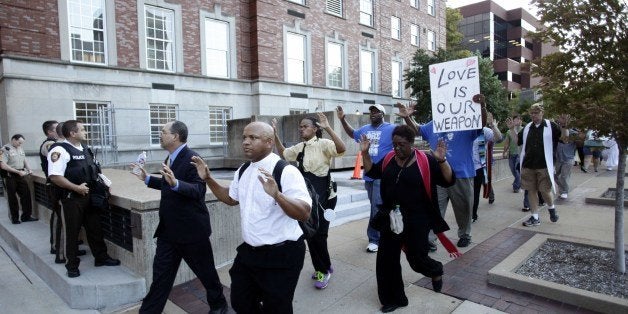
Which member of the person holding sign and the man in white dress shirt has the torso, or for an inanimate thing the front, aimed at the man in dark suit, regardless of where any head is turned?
the person holding sign

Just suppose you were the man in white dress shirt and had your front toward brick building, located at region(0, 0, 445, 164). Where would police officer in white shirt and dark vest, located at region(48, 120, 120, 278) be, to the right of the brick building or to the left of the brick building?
left

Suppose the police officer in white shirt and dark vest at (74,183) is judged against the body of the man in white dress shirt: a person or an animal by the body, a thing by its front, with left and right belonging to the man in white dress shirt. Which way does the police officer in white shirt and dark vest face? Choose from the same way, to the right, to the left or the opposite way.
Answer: to the left

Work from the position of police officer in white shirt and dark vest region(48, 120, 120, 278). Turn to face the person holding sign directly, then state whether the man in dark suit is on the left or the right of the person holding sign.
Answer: right

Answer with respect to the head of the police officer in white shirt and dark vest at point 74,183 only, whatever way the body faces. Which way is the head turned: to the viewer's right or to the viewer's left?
to the viewer's right

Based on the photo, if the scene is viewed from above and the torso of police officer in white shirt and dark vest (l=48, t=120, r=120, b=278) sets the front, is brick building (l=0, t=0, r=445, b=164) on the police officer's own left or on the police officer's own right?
on the police officer's own left

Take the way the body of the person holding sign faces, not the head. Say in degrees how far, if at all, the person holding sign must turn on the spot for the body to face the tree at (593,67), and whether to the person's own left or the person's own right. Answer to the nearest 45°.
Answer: approximately 90° to the person's own left

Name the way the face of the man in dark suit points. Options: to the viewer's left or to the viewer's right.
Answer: to the viewer's left

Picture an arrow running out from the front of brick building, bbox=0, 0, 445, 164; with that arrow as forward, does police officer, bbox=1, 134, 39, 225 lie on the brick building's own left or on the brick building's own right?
on the brick building's own right

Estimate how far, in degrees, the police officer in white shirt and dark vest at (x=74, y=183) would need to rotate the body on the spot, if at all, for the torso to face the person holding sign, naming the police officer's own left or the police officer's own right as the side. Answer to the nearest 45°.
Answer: approximately 45° to the police officer's own left

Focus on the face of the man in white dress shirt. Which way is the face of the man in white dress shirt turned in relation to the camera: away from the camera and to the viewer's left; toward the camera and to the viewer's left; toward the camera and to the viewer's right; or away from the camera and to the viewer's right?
toward the camera and to the viewer's left

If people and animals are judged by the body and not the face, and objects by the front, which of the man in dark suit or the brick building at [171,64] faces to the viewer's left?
the man in dark suit

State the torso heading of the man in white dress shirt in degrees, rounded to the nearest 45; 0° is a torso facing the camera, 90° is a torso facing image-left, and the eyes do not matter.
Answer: approximately 45°

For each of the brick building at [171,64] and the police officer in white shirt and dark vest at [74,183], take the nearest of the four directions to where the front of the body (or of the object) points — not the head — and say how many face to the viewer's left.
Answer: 0
